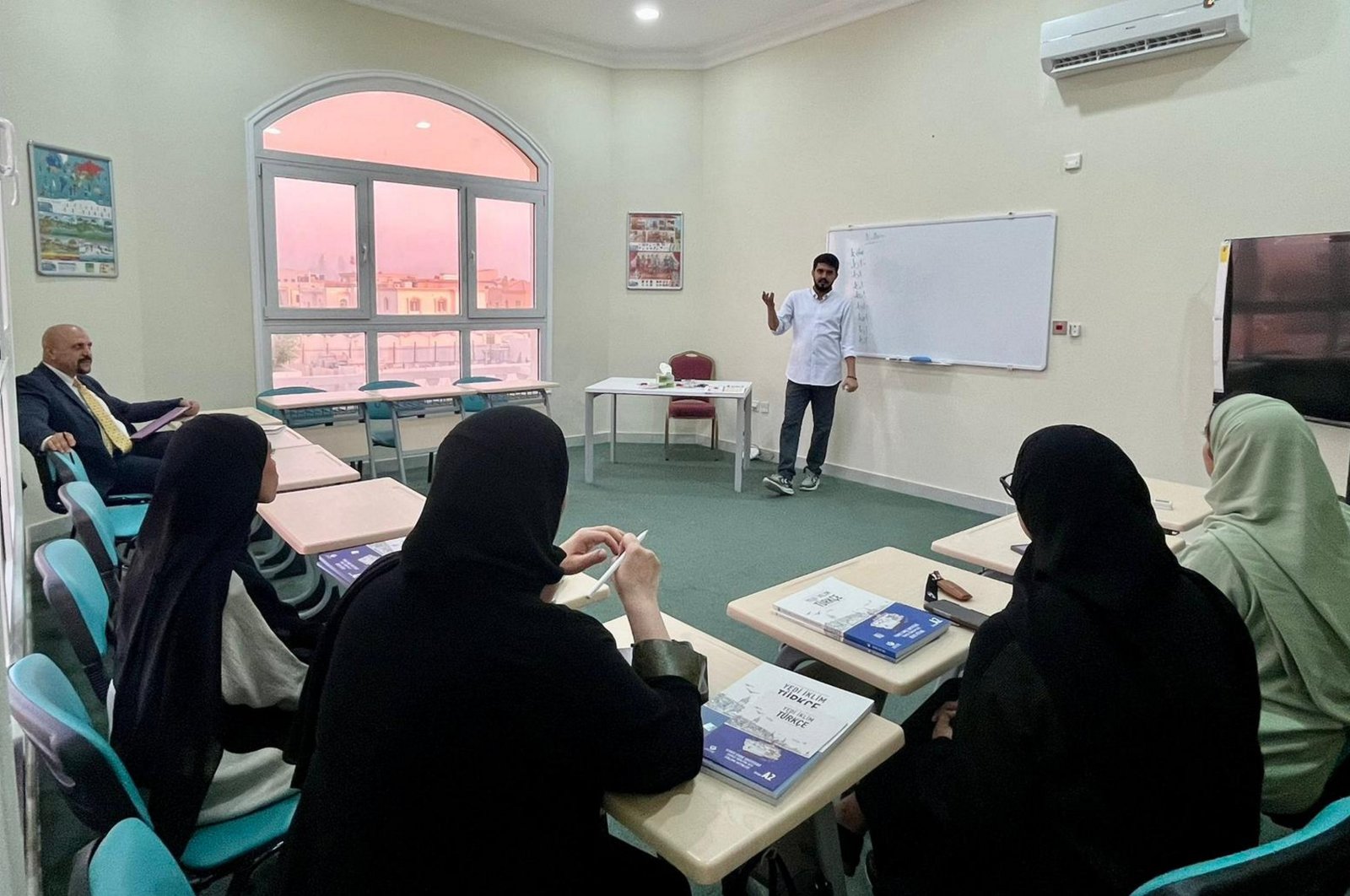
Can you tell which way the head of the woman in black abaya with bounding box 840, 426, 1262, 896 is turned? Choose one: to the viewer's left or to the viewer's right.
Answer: to the viewer's left

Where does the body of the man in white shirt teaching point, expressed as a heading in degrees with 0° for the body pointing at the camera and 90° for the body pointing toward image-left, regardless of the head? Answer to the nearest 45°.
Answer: approximately 0°

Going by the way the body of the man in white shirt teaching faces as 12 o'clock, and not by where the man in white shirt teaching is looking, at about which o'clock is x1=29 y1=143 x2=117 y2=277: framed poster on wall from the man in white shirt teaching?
The framed poster on wall is roughly at 2 o'clock from the man in white shirt teaching.

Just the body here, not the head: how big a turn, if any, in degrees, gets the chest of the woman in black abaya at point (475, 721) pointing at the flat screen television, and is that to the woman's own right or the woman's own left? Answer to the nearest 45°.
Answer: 0° — they already face it

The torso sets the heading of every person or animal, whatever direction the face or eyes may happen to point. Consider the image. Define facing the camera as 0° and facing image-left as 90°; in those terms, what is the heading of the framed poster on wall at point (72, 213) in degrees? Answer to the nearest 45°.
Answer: approximately 315°

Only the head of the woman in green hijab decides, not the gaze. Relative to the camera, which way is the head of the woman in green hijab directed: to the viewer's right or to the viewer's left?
to the viewer's left

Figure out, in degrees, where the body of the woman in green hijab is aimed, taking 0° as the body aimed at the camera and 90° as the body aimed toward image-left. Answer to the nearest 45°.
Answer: approximately 135°
